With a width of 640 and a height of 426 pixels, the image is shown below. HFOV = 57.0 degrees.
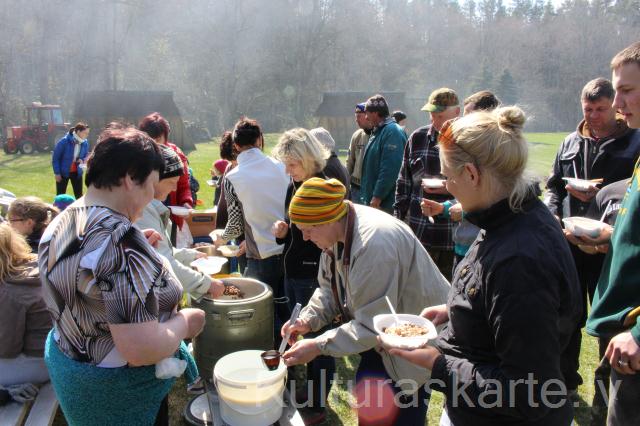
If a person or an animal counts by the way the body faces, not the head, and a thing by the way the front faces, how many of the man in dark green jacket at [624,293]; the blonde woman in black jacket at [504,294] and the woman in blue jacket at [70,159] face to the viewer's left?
2

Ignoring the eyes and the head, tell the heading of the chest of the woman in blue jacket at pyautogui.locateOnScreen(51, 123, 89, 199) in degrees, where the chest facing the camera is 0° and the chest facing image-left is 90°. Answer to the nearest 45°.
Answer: approximately 315°

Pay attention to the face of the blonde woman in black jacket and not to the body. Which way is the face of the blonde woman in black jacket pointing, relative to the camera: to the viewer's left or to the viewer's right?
to the viewer's left

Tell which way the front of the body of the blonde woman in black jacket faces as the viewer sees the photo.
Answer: to the viewer's left

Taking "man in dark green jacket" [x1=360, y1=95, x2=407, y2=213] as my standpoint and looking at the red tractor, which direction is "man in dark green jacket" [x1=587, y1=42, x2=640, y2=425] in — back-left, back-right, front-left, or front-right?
back-left

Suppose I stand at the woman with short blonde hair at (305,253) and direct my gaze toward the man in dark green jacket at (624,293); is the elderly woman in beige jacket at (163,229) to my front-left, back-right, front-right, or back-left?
back-right

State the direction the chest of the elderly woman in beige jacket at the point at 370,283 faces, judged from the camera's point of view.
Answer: to the viewer's left

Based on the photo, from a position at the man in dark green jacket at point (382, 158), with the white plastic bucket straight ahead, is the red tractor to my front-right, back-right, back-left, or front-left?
back-right

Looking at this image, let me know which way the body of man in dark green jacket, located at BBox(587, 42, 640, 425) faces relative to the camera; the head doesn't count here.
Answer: to the viewer's left

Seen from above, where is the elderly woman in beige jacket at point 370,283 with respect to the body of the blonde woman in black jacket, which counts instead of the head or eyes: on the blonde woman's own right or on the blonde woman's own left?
on the blonde woman's own right

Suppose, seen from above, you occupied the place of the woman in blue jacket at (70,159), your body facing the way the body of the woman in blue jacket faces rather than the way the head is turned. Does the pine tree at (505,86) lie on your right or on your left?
on your left

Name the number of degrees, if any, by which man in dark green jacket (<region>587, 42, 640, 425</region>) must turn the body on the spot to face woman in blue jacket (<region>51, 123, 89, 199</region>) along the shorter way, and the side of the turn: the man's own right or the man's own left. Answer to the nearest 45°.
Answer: approximately 45° to the man's own right
